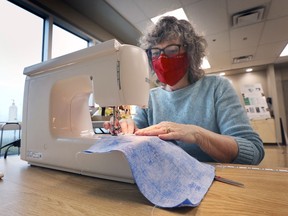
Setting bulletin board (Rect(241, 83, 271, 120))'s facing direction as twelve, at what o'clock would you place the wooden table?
The wooden table is roughly at 12 o'clock from the bulletin board.

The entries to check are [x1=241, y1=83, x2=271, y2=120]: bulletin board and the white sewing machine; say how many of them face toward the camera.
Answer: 1

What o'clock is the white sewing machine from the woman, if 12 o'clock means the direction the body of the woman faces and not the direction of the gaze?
The white sewing machine is roughly at 12 o'clock from the woman.

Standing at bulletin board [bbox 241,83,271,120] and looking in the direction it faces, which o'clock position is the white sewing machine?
The white sewing machine is roughly at 12 o'clock from the bulletin board.

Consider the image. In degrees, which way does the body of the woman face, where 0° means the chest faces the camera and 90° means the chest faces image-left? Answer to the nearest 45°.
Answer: approximately 45°

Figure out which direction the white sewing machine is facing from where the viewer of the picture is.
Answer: facing away from the viewer and to the right of the viewer

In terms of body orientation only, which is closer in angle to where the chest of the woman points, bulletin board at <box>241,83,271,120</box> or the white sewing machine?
the white sewing machine
